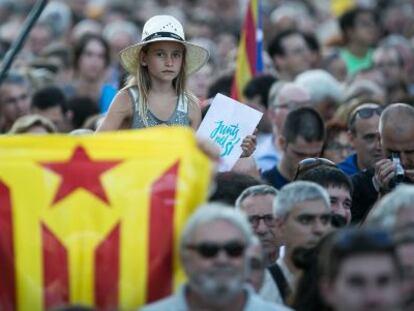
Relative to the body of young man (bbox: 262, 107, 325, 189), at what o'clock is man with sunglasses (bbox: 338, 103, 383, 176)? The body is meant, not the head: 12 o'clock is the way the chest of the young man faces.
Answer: The man with sunglasses is roughly at 10 o'clock from the young man.

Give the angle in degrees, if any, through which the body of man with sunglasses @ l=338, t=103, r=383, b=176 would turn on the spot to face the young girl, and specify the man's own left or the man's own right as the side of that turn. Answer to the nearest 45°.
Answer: approximately 90° to the man's own right

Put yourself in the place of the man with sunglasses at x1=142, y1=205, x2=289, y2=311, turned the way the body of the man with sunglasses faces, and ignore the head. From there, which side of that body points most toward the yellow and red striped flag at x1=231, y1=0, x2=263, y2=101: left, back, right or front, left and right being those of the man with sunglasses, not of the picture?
back

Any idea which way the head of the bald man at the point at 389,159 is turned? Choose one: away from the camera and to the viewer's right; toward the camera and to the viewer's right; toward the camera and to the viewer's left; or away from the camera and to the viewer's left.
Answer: toward the camera and to the viewer's left

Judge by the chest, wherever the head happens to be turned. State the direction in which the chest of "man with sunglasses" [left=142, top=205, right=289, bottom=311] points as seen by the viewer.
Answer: toward the camera

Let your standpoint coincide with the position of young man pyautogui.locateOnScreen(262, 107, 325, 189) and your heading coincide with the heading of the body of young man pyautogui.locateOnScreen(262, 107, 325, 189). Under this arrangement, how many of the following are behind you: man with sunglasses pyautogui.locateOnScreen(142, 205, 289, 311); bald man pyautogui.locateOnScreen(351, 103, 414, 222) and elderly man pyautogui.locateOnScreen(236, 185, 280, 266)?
0

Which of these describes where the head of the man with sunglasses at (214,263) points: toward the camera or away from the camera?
toward the camera

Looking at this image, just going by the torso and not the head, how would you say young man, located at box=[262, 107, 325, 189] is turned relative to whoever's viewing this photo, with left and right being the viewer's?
facing the viewer and to the right of the viewer

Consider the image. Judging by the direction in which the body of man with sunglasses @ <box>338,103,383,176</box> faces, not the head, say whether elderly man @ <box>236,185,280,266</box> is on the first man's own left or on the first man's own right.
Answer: on the first man's own right
